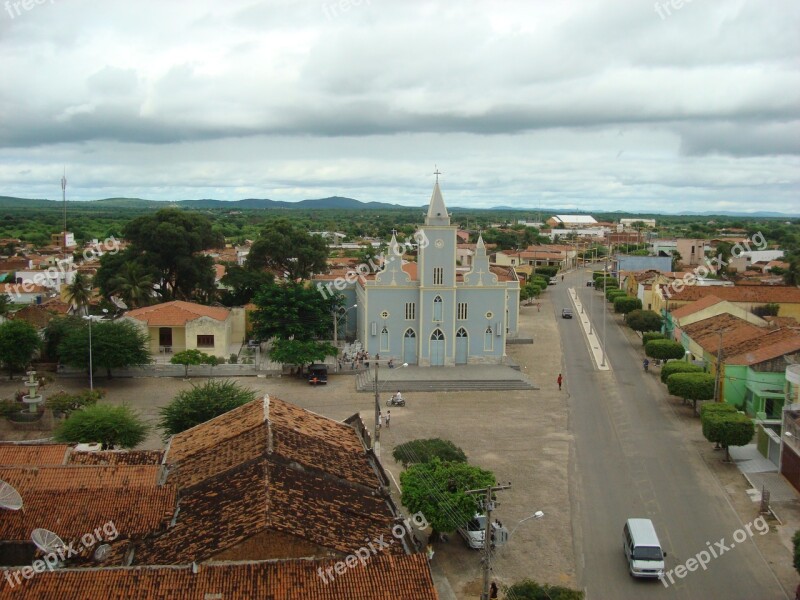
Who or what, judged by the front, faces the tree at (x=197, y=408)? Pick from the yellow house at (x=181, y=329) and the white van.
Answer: the yellow house

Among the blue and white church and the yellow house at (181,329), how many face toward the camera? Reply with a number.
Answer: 2

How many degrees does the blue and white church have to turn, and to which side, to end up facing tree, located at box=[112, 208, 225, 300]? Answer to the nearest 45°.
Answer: approximately 135° to its right

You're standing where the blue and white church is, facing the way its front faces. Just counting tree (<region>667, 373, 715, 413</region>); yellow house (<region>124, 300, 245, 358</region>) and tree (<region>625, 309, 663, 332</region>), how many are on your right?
1

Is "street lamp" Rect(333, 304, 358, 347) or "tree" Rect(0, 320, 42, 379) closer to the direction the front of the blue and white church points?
the tree

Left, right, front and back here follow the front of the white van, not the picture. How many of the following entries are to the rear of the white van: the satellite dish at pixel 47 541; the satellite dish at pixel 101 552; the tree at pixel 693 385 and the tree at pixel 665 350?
2

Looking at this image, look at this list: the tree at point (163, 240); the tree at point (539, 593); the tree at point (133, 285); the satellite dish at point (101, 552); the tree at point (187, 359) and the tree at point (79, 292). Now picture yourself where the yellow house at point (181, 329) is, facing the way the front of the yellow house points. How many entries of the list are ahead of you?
3

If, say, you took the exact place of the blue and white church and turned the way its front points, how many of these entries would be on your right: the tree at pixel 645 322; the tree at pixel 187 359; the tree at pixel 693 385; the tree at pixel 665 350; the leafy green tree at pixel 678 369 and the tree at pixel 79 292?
2

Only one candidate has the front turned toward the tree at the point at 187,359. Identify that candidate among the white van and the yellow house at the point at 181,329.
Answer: the yellow house

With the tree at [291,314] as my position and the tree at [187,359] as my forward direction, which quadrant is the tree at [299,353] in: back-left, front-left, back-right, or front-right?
front-left

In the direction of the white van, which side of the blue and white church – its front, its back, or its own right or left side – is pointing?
front

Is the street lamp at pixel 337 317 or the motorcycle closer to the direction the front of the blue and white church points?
the motorcycle

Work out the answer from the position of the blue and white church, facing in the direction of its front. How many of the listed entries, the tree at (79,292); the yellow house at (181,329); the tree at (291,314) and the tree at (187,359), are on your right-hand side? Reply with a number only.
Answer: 4

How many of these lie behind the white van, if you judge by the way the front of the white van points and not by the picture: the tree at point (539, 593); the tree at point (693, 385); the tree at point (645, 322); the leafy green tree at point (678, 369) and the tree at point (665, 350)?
4

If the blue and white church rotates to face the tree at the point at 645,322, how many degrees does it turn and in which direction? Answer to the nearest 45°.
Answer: approximately 135° to its left

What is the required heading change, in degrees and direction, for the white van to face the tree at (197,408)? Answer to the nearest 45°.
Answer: approximately 90° to its right

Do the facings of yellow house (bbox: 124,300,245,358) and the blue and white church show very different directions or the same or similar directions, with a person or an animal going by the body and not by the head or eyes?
same or similar directions

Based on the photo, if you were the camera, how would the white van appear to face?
facing the viewer

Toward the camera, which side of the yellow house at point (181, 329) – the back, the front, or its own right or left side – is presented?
front

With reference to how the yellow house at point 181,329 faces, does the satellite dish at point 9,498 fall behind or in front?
in front
